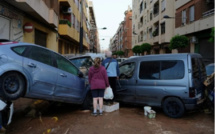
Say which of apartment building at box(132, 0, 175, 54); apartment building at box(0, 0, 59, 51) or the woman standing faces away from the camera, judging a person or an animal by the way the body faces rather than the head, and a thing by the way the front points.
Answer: the woman standing

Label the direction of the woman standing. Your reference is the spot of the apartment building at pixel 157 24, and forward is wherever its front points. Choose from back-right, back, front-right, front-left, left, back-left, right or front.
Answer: front-left

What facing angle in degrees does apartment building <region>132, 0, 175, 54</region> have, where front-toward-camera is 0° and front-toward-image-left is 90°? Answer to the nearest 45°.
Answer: approximately 45°

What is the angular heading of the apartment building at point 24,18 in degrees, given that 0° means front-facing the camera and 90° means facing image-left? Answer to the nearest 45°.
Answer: approximately 315°

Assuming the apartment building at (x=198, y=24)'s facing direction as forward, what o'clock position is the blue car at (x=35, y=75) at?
The blue car is roughly at 11 o'clock from the apartment building.

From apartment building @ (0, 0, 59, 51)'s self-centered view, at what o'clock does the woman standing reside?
The woman standing is roughly at 1 o'clock from the apartment building.

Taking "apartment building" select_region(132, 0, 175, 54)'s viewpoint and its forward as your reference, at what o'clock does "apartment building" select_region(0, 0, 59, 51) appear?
"apartment building" select_region(0, 0, 59, 51) is roughly at 11 o'clock from "apartment building" select_region(132, 0, 175, 54).

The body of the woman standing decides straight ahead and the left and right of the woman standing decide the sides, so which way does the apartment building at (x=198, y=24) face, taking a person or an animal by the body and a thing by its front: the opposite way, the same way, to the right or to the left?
to the left

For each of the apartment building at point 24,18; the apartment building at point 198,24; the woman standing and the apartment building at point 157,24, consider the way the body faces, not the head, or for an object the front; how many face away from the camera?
1

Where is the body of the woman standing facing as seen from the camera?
away from the camera

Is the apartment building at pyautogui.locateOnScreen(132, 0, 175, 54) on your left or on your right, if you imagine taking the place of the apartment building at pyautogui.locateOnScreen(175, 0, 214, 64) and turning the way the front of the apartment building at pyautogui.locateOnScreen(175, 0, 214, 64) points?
on your right

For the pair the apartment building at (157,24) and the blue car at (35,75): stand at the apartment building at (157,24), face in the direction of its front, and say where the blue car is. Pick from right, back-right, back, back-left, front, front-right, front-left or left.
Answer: front-left
